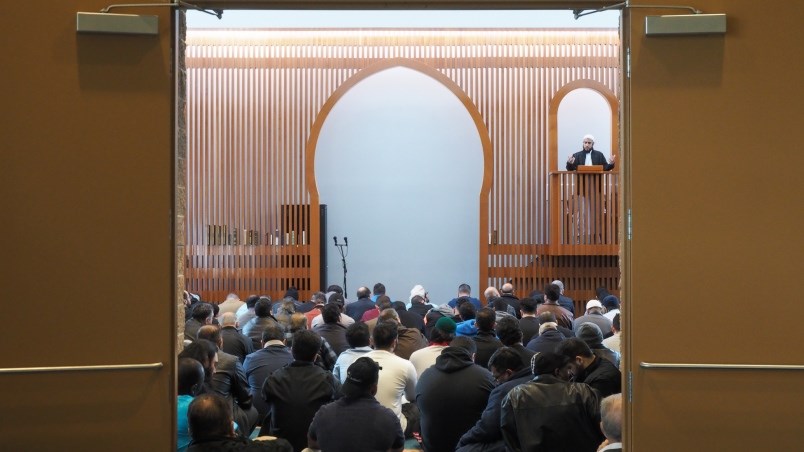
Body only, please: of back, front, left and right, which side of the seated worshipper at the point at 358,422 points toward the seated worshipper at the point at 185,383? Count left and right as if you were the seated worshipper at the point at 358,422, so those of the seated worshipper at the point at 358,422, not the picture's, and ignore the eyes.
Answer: left

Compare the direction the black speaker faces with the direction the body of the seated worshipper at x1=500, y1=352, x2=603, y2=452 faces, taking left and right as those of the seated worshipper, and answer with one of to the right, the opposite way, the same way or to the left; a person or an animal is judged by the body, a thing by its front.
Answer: the opposite way

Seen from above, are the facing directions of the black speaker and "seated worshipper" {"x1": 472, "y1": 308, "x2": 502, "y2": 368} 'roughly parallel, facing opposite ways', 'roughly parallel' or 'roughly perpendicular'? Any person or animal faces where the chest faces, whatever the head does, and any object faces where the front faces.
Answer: roughly parallel, facing opposite ways

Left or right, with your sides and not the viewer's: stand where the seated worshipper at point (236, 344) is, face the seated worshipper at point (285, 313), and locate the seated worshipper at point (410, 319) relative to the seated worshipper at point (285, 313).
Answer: right

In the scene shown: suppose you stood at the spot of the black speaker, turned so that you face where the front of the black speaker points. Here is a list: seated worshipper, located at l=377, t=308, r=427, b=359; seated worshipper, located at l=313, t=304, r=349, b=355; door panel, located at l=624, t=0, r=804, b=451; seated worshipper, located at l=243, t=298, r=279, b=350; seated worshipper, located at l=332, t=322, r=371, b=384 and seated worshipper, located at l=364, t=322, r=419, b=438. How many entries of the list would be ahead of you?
6

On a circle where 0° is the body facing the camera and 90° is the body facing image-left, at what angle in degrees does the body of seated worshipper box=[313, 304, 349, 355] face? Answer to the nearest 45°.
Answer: approximately 180°

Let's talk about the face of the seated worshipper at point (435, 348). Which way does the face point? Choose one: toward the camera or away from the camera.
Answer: away from the camera

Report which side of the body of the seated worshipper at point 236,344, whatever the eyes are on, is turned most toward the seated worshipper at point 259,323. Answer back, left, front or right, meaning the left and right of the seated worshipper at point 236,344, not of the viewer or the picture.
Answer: front

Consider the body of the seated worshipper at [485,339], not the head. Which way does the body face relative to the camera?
away from the camera

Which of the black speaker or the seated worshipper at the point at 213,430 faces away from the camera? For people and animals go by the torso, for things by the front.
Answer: the seated worshipper

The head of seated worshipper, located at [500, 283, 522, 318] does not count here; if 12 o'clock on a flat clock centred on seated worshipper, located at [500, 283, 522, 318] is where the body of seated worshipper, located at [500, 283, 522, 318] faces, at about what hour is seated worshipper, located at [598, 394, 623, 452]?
seated worshipper, located at [598, 394, 623, 452] is roughly at 6 o'clock from seated worshipper, located at [500, 283, 522, 318].

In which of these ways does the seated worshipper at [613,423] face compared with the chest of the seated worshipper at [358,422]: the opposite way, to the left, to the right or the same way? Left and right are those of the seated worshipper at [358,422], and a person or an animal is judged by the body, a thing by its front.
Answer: the same way

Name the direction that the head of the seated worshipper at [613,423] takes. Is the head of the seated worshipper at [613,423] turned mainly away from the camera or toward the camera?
away from the camera

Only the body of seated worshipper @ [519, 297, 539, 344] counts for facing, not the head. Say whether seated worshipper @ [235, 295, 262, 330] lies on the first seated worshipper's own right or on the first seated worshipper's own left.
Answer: on the first seated worshipper's own left

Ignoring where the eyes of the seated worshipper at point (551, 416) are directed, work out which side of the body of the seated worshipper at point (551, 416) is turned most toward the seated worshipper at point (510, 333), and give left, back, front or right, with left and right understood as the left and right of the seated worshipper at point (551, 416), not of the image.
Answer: front

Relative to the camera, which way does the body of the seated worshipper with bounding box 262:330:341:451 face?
away from the camera

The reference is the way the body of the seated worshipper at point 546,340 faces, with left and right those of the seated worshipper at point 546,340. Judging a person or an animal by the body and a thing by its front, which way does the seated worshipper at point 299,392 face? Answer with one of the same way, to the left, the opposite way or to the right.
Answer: the same way

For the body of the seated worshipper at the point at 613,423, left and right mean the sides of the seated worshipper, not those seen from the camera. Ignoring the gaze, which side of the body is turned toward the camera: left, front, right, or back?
back

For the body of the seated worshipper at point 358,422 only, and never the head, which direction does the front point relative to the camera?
away from the camera

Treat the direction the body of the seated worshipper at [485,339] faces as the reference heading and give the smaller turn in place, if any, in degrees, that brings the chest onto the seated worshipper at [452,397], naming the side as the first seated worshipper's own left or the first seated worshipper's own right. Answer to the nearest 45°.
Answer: approximately 180°

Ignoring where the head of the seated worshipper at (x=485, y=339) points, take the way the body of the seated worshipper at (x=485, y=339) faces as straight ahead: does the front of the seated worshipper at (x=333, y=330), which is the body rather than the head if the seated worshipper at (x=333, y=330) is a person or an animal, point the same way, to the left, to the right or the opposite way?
the same way

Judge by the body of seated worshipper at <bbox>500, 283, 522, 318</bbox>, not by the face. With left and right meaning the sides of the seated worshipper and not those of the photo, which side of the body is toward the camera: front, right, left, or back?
back

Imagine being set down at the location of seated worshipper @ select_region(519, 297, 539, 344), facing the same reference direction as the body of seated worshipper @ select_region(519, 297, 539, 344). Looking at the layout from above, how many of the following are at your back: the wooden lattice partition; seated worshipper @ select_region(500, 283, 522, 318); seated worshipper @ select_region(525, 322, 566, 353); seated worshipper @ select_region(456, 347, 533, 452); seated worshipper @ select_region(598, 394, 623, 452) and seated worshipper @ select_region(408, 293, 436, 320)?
3

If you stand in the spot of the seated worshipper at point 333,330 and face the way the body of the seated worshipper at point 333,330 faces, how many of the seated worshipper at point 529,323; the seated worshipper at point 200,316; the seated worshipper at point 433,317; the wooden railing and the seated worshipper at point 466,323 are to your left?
1
